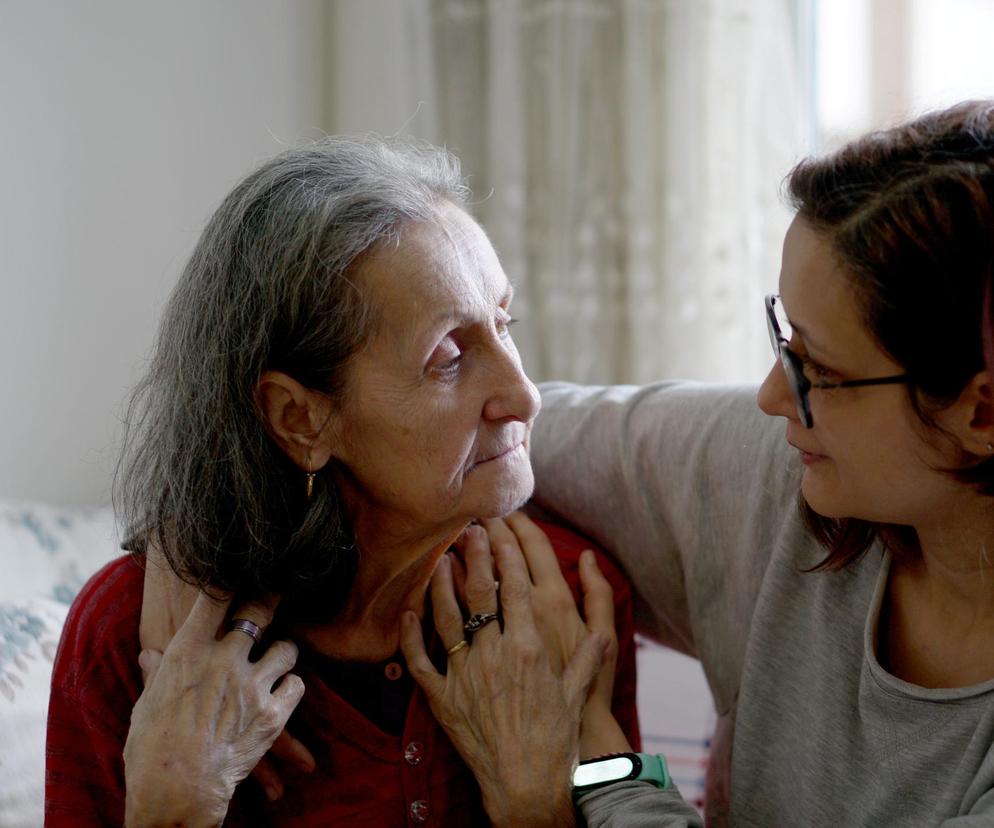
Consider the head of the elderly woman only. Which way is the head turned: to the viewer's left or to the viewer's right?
to the viewer's right

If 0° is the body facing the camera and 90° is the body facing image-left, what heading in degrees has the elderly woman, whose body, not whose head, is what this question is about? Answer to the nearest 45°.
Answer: approximately 315°

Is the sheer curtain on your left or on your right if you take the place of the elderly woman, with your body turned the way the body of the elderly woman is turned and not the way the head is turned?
on your left
